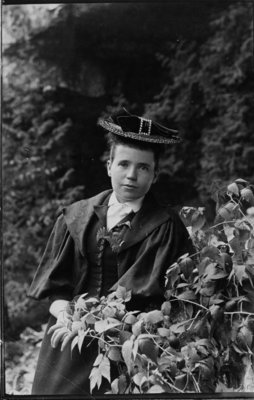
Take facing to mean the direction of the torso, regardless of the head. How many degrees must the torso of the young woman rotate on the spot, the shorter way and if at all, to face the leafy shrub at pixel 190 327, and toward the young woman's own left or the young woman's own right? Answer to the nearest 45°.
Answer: approximately 90° to the young woman's own left

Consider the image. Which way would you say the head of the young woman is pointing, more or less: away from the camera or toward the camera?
toward the camera

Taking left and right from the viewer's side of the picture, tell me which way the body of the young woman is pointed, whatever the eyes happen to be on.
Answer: facing the viewer
